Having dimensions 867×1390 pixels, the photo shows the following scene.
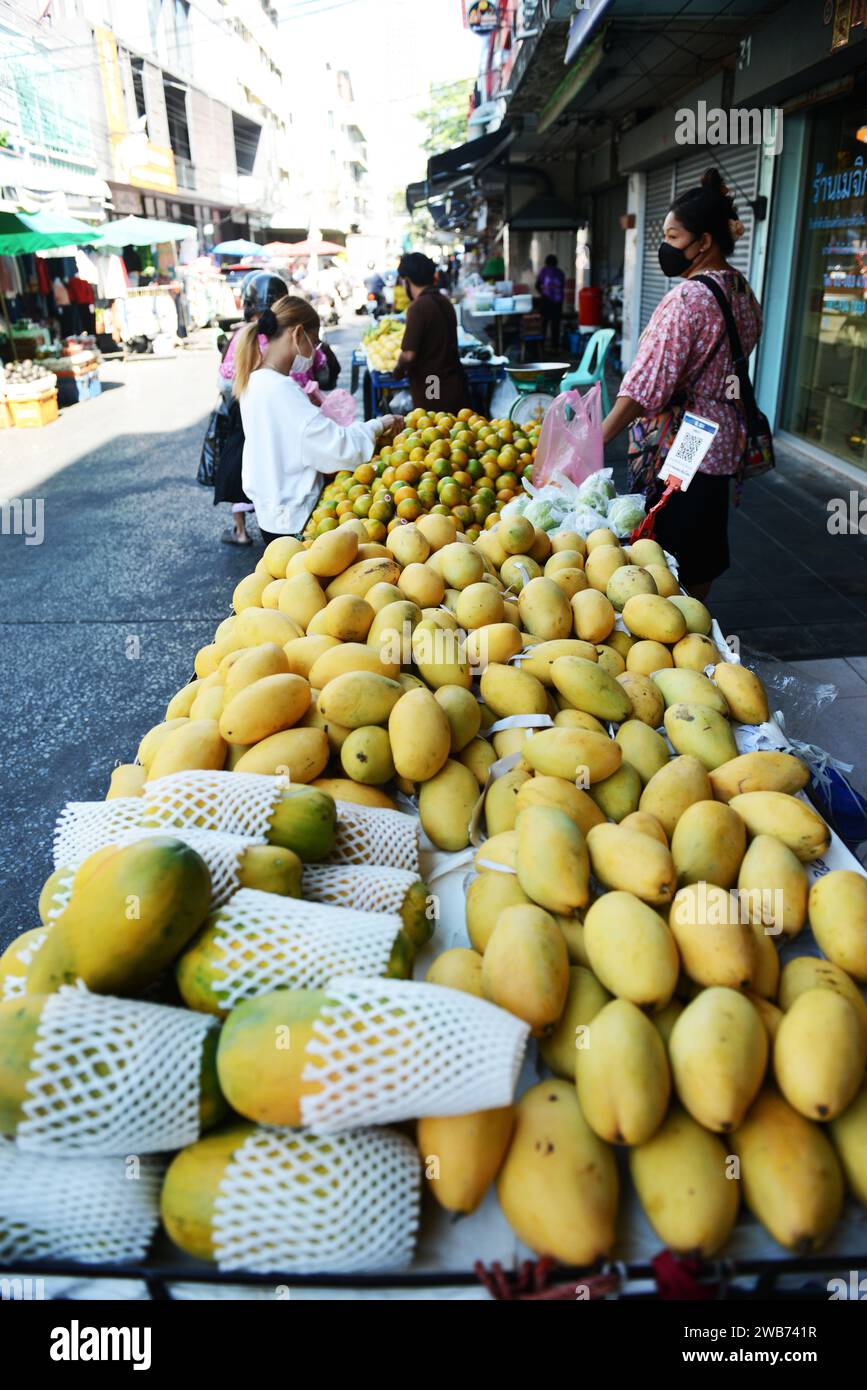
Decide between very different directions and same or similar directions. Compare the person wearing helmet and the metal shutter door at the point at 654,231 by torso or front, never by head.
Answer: very different directions

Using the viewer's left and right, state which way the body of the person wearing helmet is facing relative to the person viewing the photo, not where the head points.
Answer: facing to the right of the viewer

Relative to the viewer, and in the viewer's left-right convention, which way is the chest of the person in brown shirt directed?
facing away from the viewer and to the left of the viewer

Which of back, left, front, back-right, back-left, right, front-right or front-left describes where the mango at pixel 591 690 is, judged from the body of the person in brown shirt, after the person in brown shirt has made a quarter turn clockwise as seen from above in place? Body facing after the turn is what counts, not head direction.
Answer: back-right

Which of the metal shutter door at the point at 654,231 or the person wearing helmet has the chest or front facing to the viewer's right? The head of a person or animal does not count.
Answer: the person wearing helmet

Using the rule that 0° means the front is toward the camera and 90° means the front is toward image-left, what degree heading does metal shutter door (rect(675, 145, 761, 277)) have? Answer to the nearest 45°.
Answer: approximately 45°

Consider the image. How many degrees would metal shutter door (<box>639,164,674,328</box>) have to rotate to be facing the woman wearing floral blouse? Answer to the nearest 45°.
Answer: approximately 45° to its left

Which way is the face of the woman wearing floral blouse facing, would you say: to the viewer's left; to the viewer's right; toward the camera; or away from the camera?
to the viewer's left

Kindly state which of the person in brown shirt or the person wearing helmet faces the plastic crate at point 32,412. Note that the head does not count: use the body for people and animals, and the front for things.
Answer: the person in brown shirt

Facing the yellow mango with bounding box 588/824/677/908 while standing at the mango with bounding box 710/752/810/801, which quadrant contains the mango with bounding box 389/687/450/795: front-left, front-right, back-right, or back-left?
front-right

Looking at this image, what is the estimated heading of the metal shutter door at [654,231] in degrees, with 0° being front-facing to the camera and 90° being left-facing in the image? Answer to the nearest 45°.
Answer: approximately 45°

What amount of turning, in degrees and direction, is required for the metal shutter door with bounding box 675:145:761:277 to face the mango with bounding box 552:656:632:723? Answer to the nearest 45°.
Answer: approximately 45° to its left

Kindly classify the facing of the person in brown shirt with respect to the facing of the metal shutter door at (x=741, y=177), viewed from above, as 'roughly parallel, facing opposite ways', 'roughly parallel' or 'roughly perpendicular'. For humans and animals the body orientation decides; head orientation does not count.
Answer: roughly perpendicular

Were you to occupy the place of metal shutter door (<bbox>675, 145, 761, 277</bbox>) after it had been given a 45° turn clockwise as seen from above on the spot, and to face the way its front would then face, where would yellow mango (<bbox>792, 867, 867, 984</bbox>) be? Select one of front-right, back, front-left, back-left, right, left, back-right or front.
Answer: left
